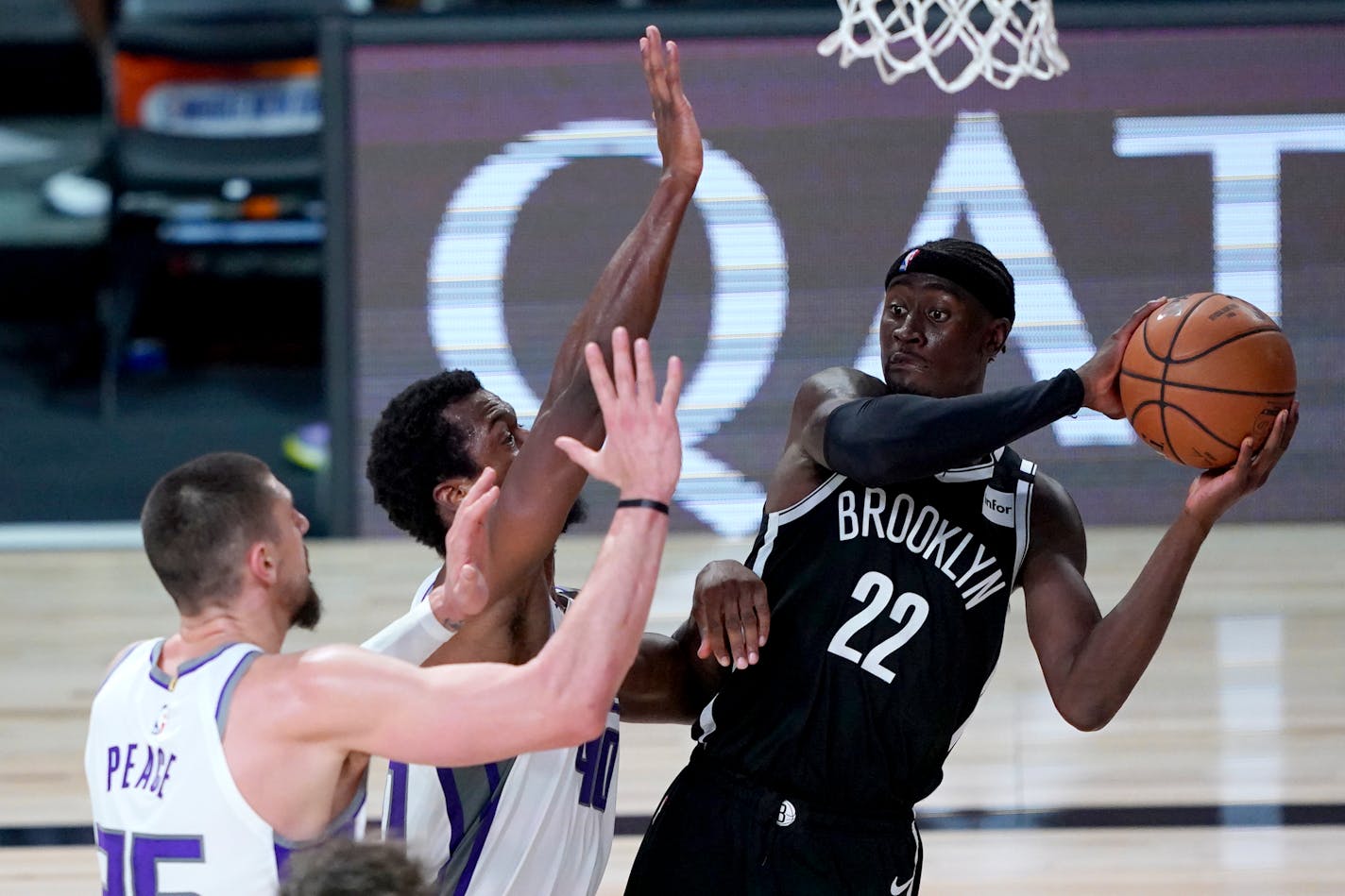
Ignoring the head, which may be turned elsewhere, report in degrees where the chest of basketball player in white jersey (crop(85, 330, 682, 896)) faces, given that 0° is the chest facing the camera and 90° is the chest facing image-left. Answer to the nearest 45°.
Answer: approximately 225°

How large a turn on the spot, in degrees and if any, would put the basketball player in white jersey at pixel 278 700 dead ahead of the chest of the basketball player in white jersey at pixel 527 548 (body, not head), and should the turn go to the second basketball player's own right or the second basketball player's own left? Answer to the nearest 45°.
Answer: approximately 135° to the second basketball player's own right

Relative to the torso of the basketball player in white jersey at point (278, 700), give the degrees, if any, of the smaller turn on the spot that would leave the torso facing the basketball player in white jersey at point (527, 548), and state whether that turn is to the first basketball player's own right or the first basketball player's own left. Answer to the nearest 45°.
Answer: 0° — they already face them

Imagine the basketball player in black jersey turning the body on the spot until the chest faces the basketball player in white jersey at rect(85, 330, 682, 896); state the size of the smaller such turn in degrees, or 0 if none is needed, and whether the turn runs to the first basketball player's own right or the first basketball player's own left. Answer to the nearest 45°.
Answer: approximately 45° to the first basketball player's own right

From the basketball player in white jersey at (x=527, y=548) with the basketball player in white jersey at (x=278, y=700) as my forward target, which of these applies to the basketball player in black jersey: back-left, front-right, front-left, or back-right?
back-left

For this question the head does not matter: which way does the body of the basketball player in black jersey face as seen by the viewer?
toward the camera

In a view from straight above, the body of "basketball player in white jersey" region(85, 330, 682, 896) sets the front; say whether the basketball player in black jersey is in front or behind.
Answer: in front

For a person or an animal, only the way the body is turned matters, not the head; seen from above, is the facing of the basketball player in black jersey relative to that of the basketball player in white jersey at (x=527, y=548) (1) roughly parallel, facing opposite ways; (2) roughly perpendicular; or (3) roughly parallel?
roughly perpendicular

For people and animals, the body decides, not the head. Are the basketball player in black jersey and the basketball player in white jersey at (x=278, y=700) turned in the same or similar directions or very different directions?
very different directions

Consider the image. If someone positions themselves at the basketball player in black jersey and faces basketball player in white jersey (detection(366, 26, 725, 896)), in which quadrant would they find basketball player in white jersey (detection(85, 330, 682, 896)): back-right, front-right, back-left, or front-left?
front-left

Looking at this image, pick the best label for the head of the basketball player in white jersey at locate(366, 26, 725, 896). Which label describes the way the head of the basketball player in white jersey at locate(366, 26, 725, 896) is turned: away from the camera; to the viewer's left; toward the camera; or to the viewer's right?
to the viewer's right

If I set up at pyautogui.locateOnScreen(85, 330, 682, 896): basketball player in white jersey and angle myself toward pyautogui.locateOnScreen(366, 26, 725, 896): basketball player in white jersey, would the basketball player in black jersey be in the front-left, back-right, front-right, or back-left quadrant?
front-right

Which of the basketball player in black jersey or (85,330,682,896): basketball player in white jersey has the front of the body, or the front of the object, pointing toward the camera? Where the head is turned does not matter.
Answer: the basketball player in black jersey

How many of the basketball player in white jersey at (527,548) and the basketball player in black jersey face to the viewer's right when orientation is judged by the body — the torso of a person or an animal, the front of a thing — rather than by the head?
1

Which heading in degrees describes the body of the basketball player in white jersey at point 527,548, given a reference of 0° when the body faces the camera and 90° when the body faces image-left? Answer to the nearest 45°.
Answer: approximately 270°

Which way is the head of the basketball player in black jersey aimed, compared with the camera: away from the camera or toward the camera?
toward the camera
